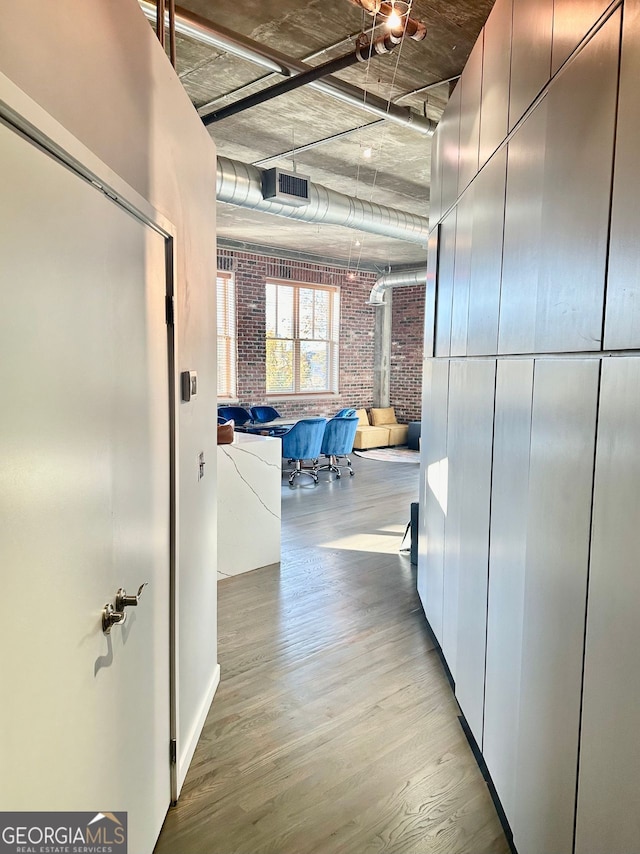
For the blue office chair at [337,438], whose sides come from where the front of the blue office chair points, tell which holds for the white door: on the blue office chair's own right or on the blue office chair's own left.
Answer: on the blue office chair's own left

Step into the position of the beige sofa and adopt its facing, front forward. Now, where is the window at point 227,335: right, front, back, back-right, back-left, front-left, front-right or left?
back-right

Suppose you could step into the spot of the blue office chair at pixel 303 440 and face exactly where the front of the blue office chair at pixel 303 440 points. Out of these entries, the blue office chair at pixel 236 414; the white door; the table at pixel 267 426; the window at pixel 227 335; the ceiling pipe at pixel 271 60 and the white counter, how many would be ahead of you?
3

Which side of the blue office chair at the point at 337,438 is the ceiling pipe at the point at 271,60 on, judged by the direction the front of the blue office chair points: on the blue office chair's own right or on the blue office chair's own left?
on the blue office chair's own left

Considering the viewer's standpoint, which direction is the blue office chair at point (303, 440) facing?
facing away from the viewer and to the left of the viewer

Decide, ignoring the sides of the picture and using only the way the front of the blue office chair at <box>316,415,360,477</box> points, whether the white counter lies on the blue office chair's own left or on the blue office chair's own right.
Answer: on the blue office chair's own left

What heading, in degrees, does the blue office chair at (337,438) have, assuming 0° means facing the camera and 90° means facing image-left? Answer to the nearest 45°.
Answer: approximately 135°

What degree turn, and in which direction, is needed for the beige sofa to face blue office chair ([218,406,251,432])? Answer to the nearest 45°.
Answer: approximately 135° to its right

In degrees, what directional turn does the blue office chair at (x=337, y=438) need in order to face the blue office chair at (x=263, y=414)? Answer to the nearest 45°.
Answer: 0° — it already faces it

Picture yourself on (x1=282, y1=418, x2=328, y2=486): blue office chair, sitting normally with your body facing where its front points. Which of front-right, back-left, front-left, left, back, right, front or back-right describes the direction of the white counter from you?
back-left
